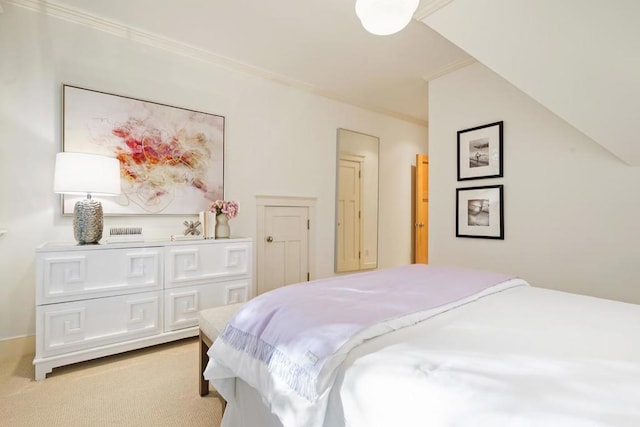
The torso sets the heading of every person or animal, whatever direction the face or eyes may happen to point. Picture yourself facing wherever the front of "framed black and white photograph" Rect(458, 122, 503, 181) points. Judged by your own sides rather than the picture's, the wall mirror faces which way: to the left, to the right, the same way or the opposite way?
to the left

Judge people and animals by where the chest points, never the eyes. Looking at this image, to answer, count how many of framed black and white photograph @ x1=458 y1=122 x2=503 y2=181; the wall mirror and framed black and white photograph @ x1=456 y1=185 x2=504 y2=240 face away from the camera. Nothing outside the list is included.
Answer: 0

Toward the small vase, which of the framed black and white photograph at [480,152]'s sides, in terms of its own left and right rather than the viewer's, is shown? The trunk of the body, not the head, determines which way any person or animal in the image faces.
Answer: front

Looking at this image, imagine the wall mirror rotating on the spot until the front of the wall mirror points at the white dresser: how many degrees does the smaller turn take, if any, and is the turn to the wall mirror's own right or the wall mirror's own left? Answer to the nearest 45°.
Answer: approximately 90° to the wall mirror's own right

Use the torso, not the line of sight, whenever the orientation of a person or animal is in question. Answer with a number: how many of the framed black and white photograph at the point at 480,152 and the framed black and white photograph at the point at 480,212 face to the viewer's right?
0

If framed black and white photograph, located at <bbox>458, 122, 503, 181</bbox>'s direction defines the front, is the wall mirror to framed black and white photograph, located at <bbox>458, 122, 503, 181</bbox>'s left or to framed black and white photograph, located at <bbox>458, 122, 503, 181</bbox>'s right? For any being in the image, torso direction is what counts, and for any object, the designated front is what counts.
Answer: on its right

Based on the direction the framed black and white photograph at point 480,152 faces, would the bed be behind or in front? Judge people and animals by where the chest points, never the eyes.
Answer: in front

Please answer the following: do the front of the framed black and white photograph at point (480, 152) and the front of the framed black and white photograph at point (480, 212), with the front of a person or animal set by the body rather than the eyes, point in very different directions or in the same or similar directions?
same or similar directions

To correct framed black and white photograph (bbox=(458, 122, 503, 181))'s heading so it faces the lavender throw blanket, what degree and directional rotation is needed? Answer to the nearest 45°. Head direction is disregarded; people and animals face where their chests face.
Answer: approximately 45° to its left

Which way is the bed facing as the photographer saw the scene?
facing away from the viewer and to the left of the viewer

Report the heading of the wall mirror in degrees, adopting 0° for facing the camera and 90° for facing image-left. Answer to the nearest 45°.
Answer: approximately 315°

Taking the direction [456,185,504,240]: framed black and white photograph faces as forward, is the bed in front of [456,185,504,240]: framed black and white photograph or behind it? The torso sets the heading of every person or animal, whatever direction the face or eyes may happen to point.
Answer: in front

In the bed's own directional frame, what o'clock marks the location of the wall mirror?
The wall mirror is roughly at 1 o'clock from the bed.

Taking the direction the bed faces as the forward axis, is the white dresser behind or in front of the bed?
in front

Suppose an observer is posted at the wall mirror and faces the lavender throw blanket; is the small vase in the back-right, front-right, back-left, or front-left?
front-right

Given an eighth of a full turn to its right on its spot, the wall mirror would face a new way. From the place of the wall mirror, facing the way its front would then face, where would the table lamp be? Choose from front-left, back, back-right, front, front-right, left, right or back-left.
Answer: front-right

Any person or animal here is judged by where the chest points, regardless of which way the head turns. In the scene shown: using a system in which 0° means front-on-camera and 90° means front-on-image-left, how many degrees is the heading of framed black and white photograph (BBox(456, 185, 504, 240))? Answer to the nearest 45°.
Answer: approximately 45°
